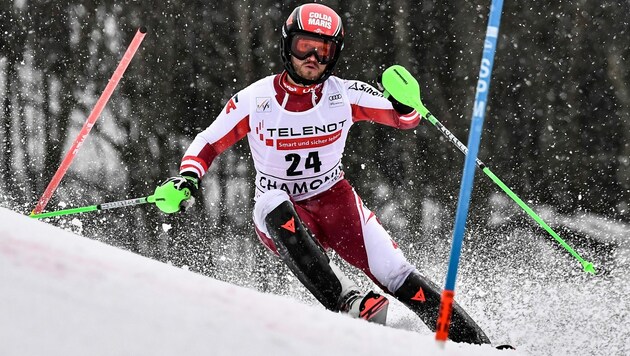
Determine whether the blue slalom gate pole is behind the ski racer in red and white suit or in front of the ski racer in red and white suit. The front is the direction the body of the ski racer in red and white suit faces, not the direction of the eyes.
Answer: in front

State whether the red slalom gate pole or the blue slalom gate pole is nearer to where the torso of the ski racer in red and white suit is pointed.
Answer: the blue slalom gate pole

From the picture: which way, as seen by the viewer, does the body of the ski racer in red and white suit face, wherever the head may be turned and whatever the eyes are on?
toward the camera

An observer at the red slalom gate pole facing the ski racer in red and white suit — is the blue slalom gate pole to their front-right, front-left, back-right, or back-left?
front-right

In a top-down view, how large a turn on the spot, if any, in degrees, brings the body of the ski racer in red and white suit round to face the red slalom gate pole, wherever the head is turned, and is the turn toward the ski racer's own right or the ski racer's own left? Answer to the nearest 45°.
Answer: approximately 90° to the ski racer's own right
